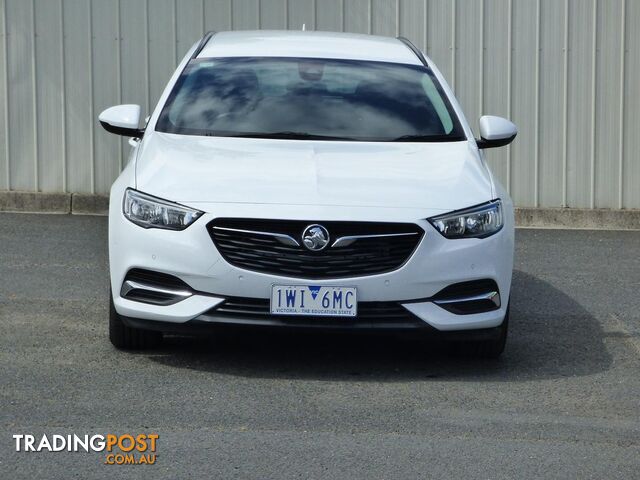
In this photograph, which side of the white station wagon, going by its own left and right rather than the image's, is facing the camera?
front
